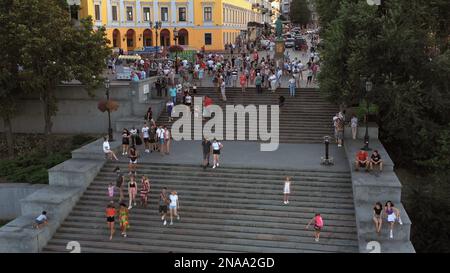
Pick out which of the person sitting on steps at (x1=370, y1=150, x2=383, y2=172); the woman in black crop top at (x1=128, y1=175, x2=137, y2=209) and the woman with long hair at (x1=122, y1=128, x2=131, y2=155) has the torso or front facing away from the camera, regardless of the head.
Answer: the woman with long hair at (x1=122, y1=128, x2=131, y2=155)

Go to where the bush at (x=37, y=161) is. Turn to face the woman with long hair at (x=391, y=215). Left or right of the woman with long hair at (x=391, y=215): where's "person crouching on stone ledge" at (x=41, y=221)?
right

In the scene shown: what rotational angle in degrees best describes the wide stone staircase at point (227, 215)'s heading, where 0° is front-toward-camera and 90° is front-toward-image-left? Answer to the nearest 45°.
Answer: approximately 0°

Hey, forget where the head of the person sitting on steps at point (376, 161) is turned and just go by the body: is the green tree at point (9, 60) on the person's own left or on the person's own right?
on the person's own right

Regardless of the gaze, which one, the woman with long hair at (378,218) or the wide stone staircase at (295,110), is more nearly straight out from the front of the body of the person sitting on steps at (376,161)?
the woman with long hair

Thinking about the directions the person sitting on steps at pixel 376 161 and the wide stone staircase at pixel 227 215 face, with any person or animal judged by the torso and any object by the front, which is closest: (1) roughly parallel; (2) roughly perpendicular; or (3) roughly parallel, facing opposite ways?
roughly parallel

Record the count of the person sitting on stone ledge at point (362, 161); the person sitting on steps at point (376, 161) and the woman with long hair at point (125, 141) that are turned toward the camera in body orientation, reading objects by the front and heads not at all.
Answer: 2

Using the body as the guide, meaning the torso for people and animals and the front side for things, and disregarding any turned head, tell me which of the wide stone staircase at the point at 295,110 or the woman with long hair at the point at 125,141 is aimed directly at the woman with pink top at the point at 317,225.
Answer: the wide stone staircase

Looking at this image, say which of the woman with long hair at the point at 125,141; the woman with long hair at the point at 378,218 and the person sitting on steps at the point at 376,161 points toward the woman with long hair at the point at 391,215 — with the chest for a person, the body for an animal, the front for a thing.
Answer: the person sitting on steps

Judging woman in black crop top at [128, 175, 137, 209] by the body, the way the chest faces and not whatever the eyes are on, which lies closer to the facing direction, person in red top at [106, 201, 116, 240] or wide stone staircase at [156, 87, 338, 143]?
the person in red top

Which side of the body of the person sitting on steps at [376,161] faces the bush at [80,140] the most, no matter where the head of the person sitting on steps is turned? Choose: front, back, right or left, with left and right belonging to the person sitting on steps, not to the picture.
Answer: right

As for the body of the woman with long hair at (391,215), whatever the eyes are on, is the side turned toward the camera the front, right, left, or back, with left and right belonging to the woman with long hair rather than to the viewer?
front
